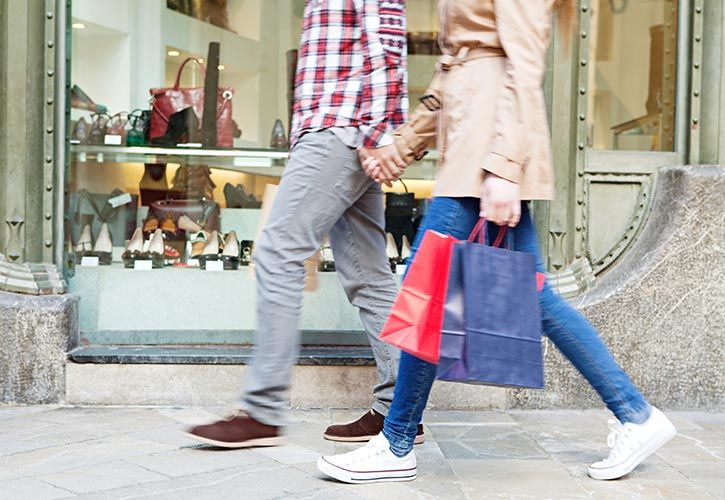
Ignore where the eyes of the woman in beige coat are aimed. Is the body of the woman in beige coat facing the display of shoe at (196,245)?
no

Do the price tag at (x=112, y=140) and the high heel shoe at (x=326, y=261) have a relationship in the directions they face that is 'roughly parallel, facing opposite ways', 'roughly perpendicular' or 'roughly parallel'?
roughly parallel

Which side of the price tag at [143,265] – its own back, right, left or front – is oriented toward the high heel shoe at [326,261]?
left

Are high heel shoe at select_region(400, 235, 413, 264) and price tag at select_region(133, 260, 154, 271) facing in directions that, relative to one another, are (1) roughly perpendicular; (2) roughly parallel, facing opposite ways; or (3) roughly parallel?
roughly parallel

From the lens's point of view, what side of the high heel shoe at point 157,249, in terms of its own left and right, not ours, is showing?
front

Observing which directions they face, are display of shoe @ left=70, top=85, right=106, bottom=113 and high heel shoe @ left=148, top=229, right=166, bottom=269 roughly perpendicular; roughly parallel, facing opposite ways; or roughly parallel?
roughly perpendicular

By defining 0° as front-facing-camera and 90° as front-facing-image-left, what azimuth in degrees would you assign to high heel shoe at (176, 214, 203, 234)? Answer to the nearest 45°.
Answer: approximately 315°

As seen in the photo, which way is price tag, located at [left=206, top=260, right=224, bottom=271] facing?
toward the camera

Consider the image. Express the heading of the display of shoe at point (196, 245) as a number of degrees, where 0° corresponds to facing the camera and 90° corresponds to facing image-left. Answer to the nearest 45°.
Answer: approximately 45°

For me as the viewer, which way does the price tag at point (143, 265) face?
facing the viewer

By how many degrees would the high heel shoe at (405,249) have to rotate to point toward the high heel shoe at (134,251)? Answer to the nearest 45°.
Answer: approximately 90° to its right
